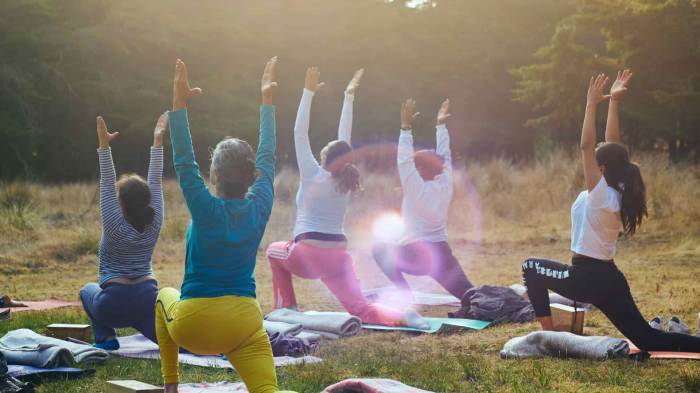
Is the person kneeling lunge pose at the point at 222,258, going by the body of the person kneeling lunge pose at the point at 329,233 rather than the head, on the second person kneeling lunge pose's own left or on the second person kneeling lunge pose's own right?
on the second person kneeling lunge pose's own left

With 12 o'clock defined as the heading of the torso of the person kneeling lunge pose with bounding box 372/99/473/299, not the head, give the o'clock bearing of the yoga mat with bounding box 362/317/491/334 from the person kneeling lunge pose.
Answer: The yoga mat is roughly at 7 o'clock from the person kneeling lunge pose.

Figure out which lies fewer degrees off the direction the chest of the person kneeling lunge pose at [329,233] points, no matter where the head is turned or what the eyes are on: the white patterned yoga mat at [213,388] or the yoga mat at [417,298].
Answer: the yoga mat

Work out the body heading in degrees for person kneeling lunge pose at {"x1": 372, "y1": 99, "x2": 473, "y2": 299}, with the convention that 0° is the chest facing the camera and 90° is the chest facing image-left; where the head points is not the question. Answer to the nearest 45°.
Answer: approximately 135°

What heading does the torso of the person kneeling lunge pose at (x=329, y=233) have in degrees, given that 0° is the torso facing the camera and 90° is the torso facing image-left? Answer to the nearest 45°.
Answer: approximately 135°

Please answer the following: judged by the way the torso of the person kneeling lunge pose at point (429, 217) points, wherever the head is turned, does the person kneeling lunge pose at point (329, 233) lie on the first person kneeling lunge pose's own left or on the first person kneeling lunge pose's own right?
on the first person kneeling lunge pose's own left

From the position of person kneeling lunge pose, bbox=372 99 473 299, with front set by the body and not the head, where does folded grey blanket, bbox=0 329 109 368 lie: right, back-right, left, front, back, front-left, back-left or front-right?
left

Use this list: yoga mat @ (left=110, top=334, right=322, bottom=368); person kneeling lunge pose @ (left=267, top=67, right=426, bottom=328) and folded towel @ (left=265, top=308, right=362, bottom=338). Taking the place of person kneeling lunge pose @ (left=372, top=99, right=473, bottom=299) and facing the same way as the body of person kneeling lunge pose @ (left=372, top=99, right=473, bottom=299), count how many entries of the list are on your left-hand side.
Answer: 3

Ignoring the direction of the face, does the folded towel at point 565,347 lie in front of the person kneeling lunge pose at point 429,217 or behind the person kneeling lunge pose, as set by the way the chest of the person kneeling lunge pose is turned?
behind

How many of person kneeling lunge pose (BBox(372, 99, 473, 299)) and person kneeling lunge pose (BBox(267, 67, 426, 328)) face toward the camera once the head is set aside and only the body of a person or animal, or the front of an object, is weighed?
0

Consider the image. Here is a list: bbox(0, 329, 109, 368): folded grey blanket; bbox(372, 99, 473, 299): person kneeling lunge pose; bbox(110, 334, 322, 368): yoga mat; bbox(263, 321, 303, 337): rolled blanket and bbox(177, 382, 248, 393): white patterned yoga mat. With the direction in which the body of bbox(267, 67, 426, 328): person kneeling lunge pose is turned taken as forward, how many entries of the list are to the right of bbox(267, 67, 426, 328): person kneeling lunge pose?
1
